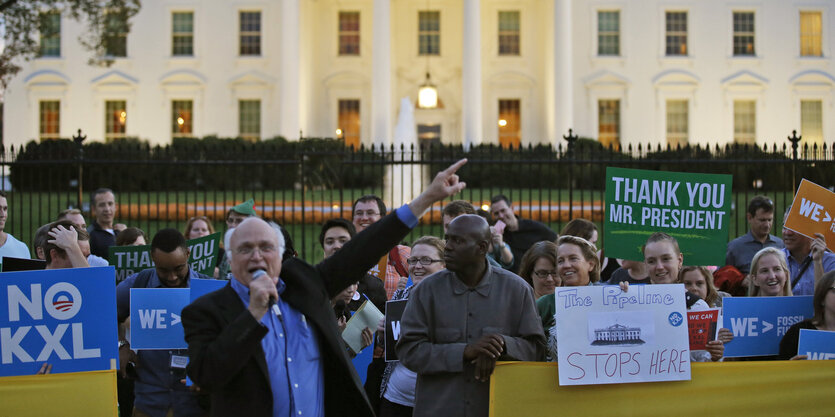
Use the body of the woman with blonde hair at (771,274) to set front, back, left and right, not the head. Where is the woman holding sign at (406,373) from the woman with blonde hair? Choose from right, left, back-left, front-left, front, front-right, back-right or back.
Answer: front-right

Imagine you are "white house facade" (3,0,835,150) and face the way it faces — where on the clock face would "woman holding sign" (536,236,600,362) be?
The woman holding sign is roughly at 12 o'clock from the white house facade.

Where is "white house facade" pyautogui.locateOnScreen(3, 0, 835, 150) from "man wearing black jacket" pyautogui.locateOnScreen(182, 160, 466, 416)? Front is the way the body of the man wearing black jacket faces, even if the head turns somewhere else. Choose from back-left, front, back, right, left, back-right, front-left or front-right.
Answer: back

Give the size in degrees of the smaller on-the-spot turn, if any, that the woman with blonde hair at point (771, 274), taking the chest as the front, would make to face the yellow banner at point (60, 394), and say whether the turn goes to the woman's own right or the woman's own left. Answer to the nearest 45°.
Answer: approximately 45° to the woman's own right

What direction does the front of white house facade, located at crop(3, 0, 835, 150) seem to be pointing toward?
toward the camera

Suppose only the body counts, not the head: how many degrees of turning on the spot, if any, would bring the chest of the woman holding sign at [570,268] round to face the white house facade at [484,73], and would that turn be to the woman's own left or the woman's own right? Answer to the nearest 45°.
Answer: approximately 135° to the woman's own right

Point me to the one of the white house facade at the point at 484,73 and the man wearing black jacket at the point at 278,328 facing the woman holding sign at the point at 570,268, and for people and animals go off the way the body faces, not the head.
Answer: the white house facade

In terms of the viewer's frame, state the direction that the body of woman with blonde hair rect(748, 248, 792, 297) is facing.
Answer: toward the camera

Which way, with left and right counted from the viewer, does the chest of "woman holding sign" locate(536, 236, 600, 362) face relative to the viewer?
facing the viewer and to the left of the viewer
